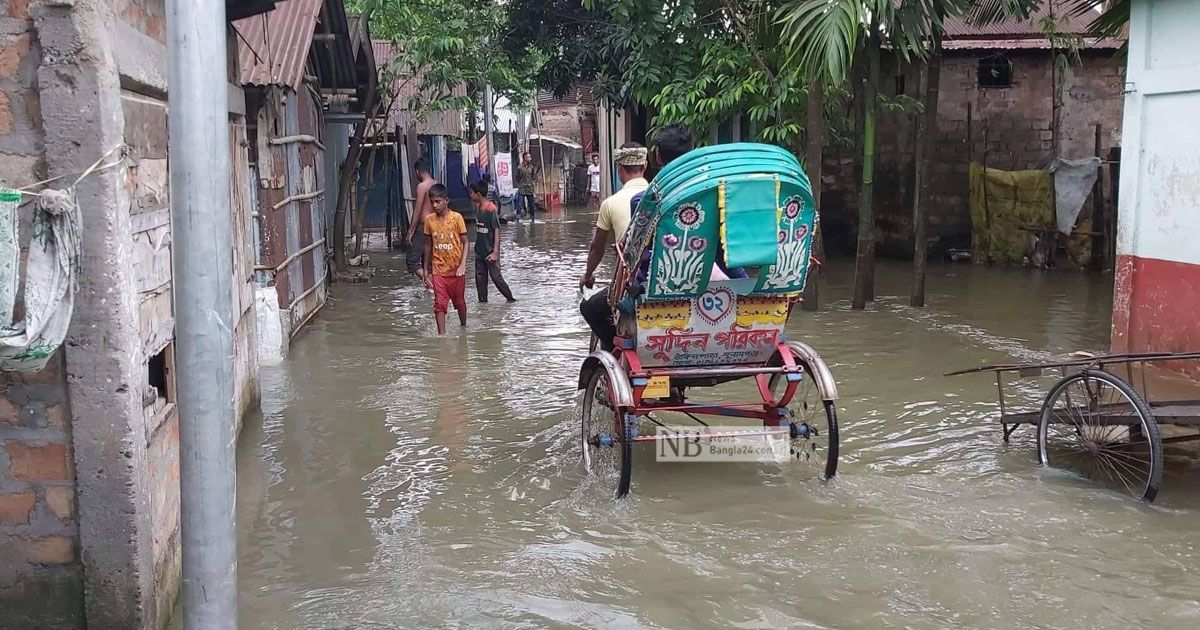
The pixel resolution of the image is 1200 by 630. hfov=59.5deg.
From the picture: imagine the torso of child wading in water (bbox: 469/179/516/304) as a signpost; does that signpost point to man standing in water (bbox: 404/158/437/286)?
no

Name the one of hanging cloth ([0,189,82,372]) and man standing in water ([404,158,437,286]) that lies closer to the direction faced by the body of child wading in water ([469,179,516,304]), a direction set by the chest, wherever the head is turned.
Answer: the hanging cloth

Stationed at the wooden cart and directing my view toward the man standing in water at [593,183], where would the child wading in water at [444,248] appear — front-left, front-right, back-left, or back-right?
front-left

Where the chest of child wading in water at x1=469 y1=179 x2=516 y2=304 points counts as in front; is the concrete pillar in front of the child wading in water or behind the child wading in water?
in front

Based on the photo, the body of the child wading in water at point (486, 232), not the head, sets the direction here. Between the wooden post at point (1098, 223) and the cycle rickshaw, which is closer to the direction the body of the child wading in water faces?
the cycle rickshaw

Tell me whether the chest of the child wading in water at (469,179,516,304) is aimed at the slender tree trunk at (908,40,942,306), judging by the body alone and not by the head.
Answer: no

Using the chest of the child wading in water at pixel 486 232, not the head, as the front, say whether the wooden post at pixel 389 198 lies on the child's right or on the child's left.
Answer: on the child's right

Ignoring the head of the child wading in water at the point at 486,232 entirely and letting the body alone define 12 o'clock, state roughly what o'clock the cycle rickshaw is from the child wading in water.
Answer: The cycle rickshaw is roughly at 10 o'clock from the child wading in water.

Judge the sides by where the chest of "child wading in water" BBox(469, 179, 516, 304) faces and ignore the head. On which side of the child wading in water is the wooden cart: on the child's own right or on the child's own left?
on the child's own left

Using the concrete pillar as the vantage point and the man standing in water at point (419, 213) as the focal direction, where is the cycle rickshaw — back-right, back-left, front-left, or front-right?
front-right

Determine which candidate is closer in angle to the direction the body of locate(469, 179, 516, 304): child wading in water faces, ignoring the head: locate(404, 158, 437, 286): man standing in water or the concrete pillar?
the concrete pillar

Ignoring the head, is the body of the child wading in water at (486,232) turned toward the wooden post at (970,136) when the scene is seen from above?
no

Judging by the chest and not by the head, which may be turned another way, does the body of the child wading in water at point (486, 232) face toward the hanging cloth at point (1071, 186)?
no

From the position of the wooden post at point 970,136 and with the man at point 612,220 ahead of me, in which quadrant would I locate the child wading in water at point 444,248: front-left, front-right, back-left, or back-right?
front-right

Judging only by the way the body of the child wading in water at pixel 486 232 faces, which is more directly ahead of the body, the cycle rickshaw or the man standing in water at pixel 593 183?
the cycle rickshaw
